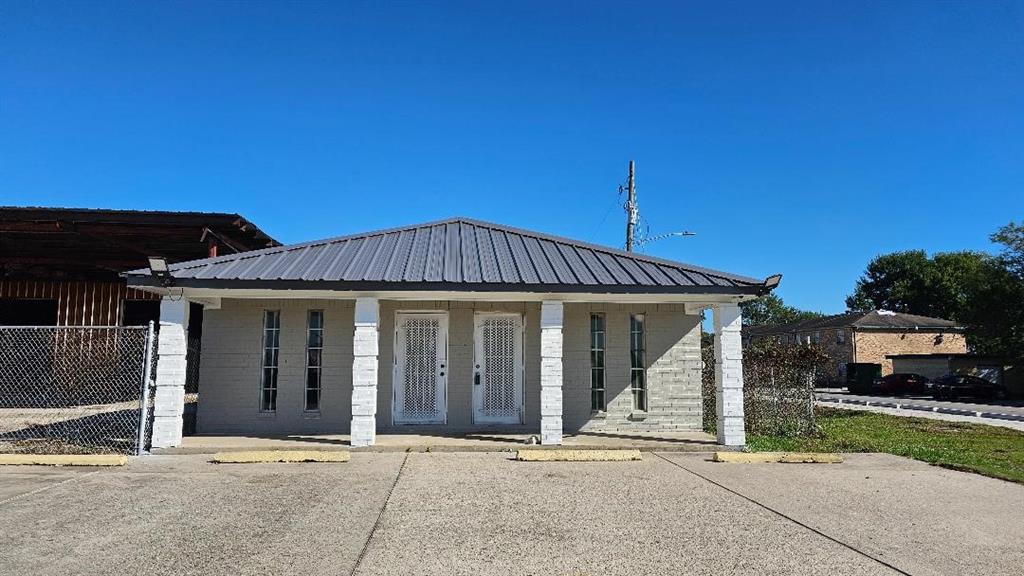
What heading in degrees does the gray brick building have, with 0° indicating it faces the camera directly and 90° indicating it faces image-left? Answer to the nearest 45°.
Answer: approximately 0°

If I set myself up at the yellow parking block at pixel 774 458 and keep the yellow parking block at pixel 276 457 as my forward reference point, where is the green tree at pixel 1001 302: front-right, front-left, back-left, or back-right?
back-right

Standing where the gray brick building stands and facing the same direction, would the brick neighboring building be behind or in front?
behind

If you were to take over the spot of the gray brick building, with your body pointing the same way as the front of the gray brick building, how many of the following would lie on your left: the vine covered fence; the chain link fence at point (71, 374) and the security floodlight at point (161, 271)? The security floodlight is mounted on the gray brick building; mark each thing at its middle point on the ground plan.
1

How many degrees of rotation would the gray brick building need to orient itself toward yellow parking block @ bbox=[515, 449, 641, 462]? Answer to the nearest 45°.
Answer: approximately 45° to its left

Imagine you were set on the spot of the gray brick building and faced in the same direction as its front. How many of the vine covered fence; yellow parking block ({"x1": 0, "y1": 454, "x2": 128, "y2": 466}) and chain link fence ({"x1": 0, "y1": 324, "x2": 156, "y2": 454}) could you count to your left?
1

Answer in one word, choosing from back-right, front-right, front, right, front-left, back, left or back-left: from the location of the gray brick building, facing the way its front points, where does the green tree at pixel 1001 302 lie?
back-left

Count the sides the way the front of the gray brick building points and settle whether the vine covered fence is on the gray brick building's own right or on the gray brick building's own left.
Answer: on the gray brick building's own left

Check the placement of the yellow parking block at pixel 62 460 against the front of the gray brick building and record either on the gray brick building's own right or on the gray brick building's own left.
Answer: on the gray brick building's own right
